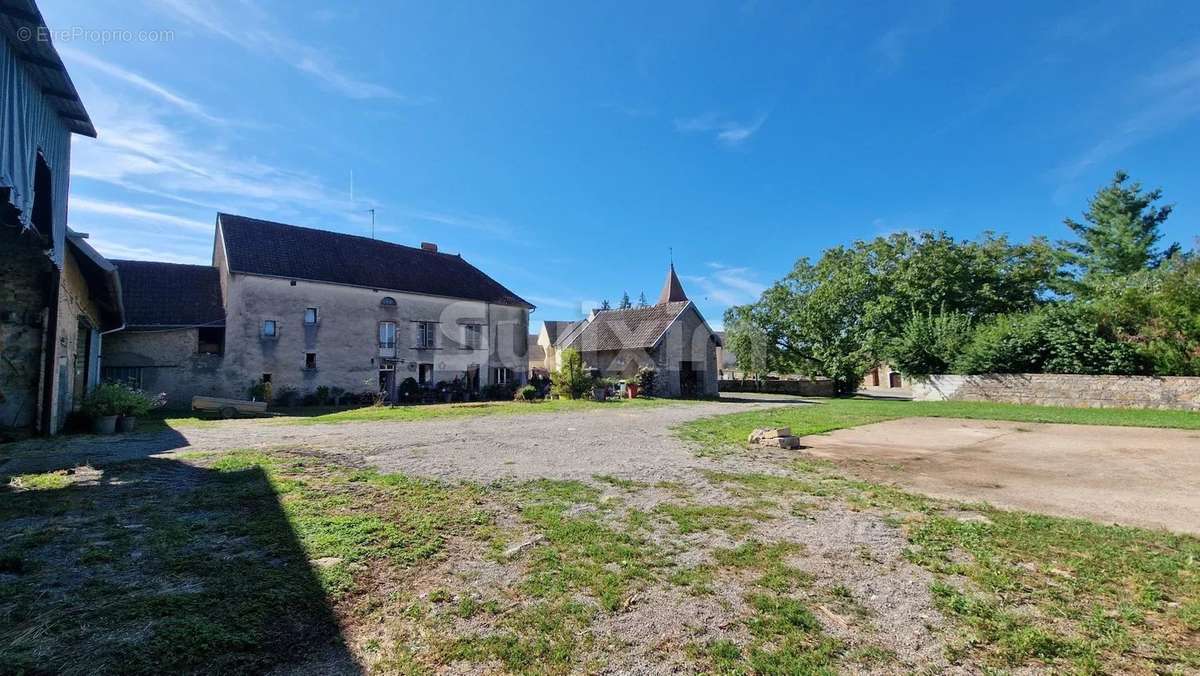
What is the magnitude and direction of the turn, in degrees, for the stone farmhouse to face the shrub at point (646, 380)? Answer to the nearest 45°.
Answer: approximately 45° to its left

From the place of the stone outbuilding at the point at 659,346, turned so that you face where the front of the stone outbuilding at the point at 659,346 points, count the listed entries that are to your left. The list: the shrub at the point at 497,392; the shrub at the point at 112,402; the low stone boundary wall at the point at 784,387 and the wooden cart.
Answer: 1

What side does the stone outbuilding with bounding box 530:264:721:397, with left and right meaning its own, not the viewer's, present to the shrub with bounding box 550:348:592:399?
right

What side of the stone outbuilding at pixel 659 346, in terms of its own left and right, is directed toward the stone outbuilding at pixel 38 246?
right

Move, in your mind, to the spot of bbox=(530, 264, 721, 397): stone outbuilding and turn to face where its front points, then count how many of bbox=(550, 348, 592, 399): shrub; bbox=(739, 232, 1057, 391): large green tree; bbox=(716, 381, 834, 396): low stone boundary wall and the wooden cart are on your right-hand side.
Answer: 2

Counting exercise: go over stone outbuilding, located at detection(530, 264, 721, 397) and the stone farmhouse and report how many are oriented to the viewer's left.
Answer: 0

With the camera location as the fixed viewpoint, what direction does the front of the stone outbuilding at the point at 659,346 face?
facing the viewer and to the right of the viewer

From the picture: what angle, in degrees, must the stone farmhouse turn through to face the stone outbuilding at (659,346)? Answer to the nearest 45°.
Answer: approximately 45° to its left

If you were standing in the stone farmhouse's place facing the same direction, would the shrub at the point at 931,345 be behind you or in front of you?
in front
